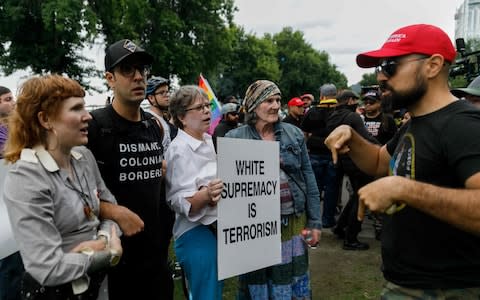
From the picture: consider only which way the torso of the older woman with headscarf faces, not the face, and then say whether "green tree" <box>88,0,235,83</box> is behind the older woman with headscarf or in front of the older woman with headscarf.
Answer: behind

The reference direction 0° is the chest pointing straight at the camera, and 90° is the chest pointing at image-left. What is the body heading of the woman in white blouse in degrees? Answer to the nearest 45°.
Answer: approximately 315°

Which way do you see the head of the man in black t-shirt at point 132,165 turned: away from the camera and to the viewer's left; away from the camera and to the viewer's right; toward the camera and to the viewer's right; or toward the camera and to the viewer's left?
toward the camera and to the viewer's right

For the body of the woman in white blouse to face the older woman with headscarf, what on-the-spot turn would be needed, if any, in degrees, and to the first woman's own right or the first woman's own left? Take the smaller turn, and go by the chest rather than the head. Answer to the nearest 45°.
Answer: approximately 45° to the first woman's own left

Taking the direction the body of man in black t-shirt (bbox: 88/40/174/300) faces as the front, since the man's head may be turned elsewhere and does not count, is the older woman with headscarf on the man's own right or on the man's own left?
on the man's own left

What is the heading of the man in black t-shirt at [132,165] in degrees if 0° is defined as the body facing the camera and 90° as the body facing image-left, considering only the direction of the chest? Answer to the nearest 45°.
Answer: approximately 315°

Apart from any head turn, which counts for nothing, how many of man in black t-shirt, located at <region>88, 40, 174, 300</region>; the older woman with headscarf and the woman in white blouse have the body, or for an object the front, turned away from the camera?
0

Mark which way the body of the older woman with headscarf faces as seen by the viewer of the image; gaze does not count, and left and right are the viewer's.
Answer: facing the viewer and to the right of the viewer

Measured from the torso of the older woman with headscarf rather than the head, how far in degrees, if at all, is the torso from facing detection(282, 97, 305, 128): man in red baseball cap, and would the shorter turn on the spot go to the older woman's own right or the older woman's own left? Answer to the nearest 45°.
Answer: approximately 135° to the older woman's own left

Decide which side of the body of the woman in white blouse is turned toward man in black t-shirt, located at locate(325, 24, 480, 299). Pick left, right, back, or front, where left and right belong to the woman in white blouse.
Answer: front

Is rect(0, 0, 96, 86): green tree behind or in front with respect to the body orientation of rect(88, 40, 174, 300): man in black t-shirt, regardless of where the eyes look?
behind

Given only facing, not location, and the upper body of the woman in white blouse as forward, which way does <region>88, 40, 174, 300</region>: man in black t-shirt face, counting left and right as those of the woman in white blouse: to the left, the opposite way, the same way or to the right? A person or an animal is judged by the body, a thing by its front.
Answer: the same way

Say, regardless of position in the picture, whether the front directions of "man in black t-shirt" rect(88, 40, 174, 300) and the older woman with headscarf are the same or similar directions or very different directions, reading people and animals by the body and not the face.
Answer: same or similar directions

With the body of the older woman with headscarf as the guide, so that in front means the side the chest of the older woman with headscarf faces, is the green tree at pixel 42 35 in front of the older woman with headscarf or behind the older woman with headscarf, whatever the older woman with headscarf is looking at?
behind

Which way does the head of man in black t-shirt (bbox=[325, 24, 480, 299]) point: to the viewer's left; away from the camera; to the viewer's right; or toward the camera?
to the viewer's left

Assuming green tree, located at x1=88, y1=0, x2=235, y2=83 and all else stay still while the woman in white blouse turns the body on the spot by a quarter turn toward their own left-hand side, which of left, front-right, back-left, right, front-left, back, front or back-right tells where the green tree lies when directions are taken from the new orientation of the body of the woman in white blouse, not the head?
front-left
